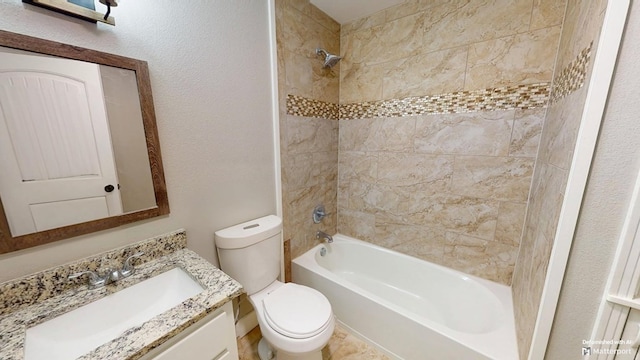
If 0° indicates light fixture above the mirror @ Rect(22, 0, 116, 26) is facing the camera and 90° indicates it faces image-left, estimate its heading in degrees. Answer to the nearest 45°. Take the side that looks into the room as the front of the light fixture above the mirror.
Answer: approximately 315°

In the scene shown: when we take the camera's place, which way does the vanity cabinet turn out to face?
facing the viewer and to the right of the viewer

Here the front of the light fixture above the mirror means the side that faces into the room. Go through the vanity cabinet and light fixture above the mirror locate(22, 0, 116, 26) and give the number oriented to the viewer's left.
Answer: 0

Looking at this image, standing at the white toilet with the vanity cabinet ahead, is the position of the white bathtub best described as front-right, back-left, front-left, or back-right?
back-left
